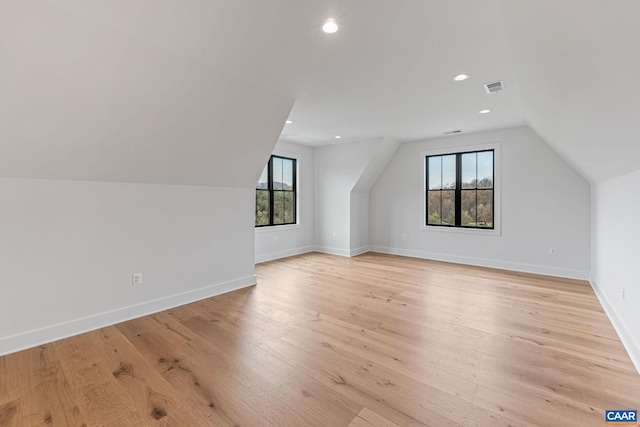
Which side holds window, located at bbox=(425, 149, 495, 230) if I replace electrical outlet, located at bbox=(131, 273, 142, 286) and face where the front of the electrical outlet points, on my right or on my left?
on my left

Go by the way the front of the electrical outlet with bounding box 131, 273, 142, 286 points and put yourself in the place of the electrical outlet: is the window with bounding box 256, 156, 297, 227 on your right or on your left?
on your left

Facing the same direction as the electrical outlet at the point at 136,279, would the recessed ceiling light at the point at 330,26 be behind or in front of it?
in front

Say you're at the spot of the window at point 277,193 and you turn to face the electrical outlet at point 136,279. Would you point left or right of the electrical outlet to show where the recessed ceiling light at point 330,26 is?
left

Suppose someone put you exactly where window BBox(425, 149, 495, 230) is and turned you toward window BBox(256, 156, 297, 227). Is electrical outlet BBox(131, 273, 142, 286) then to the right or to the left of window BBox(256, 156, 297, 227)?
left

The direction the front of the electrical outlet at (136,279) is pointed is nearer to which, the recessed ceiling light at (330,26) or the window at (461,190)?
the recessed ceiling light
